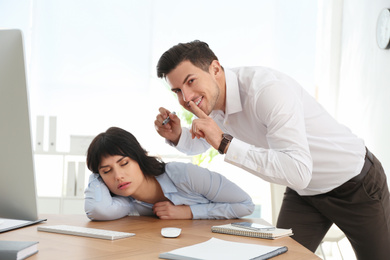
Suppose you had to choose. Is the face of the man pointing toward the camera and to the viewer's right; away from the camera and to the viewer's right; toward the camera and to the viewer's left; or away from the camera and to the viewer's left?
toward the camera and to the viewer's left

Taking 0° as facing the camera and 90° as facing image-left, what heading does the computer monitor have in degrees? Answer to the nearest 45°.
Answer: approximately 225°

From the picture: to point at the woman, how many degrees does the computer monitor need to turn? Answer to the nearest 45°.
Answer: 0° — it already faces them
